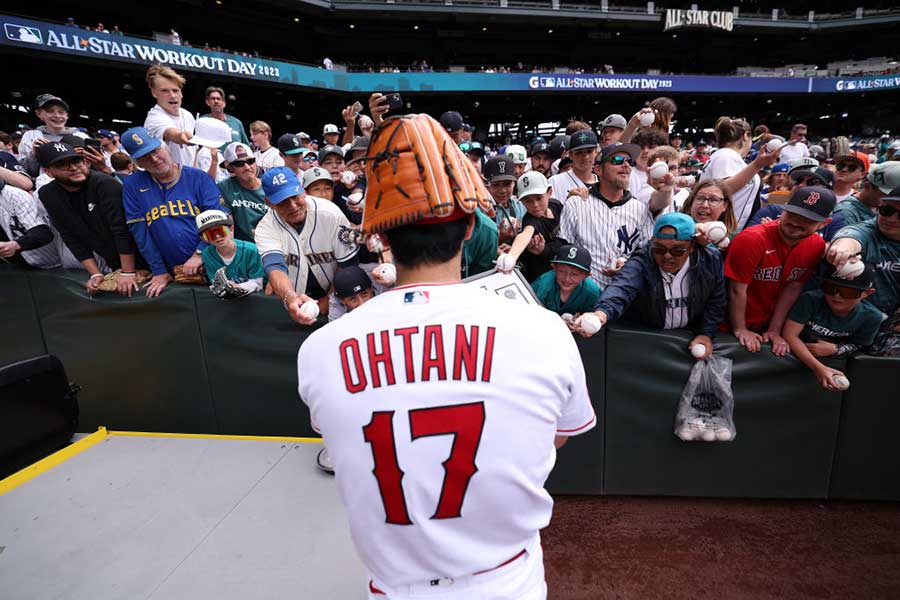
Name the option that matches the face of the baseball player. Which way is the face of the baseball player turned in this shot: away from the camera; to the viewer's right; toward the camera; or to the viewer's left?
away from the camera

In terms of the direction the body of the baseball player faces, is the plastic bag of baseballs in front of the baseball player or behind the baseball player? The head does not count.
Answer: in front

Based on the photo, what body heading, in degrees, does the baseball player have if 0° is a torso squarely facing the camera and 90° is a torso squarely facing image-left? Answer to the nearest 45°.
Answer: approximately 180°
